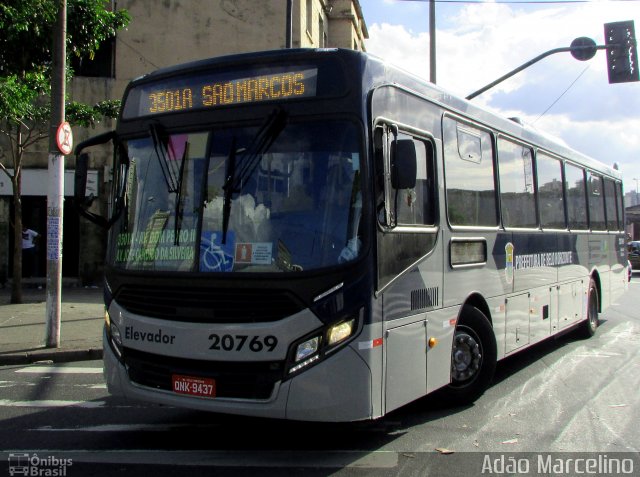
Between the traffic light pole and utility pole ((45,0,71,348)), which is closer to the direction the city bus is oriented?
the utility pole

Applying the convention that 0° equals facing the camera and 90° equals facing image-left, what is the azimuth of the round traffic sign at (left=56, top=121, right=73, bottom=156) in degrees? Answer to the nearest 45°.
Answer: approximately 315°

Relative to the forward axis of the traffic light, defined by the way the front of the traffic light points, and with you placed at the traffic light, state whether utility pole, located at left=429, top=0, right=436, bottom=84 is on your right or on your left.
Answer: on your left

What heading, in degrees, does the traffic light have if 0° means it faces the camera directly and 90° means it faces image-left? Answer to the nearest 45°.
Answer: approximately 180°

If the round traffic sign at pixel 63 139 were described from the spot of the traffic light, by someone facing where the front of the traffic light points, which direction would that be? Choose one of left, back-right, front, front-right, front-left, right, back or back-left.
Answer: back-left

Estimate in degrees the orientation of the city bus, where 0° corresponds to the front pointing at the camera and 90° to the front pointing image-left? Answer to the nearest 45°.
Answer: approximately 45°

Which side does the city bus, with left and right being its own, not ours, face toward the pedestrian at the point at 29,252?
right

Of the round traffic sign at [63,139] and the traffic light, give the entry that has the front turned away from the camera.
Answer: the traffic light

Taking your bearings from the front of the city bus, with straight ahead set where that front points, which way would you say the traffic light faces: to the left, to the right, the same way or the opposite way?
the opposite way
